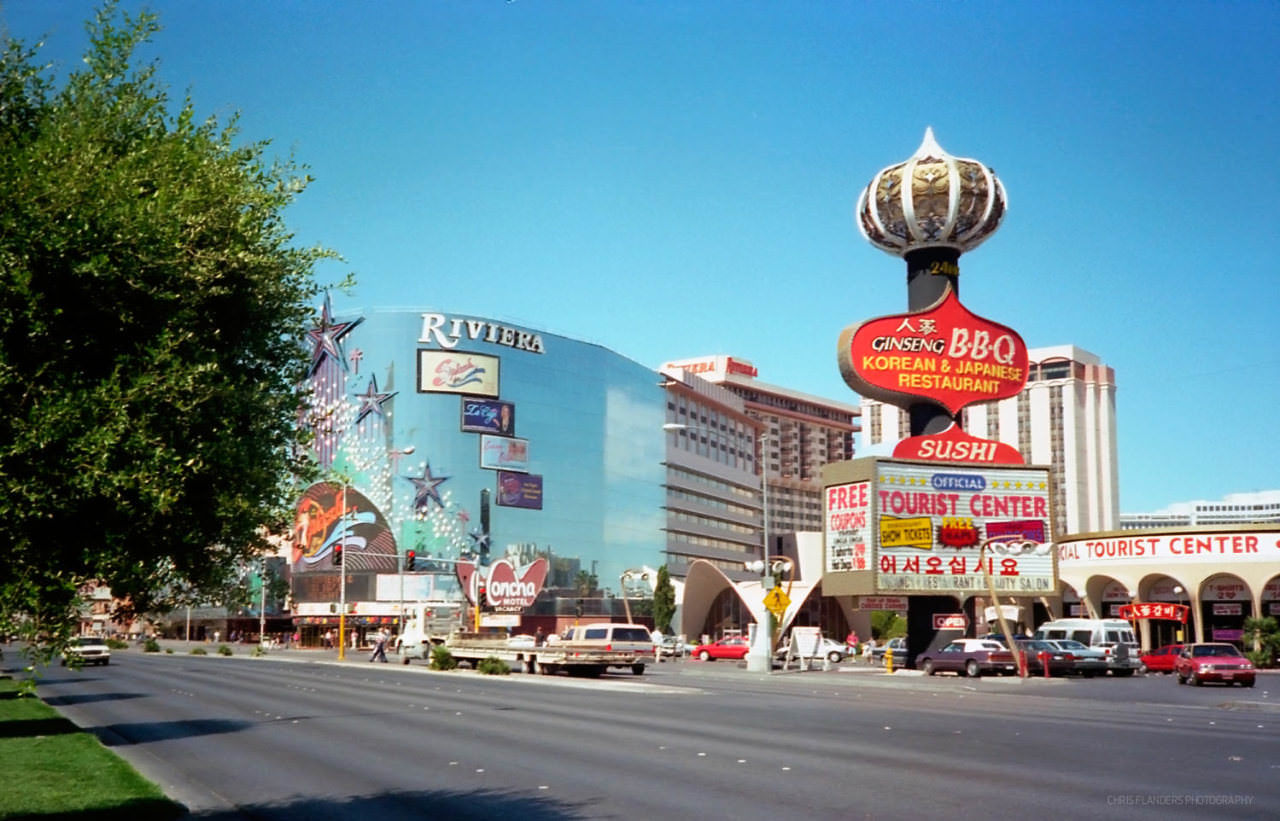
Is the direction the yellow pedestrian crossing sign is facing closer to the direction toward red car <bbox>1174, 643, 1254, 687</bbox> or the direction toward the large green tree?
the large green tree

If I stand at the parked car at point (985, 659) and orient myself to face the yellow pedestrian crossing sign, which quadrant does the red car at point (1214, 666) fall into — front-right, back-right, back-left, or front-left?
back-left

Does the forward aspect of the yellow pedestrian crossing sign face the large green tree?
yes

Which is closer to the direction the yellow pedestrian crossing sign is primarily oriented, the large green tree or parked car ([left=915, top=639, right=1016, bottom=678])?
the large green tree

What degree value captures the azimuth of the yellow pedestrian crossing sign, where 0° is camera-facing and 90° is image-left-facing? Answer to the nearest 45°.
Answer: approximately 0°

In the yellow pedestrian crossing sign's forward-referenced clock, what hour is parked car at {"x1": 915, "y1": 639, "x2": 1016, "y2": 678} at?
The parked car is roughly at 9 o'clock from the yellow pedestrian crossing sign.

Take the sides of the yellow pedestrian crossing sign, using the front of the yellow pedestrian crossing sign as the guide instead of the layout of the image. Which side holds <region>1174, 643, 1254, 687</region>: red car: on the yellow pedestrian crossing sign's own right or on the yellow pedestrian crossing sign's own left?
on the yellow pedestrian crossing sign's own left
